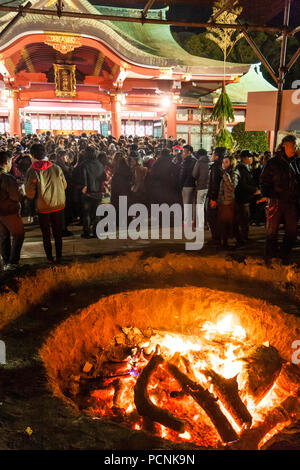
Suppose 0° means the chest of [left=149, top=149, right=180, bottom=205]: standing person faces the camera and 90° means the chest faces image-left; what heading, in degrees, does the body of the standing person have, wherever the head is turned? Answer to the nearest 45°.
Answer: approximately 180°

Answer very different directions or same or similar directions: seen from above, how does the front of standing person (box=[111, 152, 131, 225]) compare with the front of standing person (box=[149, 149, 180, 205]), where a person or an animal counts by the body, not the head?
same or similar directions

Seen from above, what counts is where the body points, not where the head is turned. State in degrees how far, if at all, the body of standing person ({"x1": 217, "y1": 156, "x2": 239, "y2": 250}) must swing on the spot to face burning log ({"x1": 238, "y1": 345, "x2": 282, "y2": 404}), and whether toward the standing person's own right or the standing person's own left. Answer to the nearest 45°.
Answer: approximately 45° to the standing person's own left

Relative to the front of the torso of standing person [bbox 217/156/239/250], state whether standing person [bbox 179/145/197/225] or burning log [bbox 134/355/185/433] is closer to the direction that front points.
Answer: the burning log

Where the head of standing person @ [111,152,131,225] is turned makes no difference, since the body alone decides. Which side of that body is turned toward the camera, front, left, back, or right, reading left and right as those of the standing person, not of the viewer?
back

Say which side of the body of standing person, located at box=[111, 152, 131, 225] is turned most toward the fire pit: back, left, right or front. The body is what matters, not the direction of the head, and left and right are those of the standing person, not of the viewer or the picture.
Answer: back

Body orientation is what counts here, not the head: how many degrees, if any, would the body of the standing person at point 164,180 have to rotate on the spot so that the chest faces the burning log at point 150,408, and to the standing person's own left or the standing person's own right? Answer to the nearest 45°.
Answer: approximately 180°

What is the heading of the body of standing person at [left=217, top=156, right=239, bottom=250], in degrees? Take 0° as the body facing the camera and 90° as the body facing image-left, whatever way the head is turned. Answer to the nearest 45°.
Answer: approximately 45°

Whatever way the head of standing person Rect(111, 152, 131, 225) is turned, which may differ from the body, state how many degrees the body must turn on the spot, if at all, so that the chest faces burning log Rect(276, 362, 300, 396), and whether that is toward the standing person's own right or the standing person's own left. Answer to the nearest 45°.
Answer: approximately 180°

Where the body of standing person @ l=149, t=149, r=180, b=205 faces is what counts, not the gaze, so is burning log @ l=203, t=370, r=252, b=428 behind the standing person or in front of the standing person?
behind

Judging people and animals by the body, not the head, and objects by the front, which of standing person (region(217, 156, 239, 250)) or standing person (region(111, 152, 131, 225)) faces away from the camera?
standing person (region(111, 152, 131, 225))
